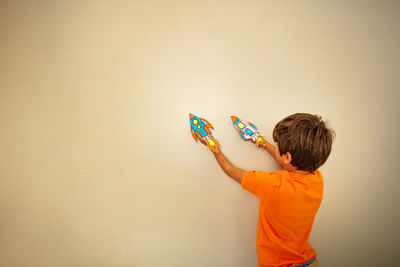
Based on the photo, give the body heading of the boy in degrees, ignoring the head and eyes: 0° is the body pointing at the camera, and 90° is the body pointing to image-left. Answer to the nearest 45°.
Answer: approximately 135°

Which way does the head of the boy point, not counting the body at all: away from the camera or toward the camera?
away from the camera
